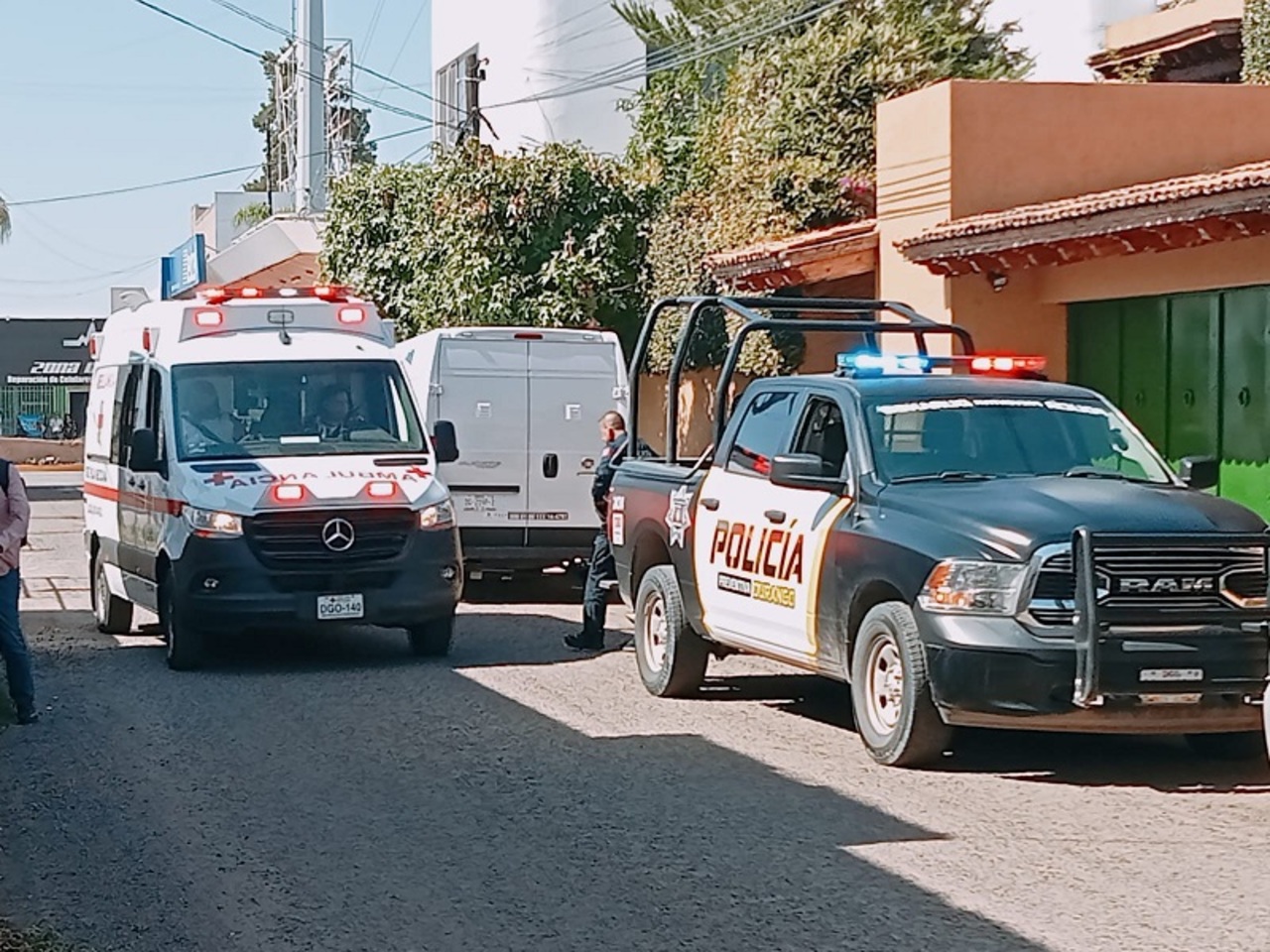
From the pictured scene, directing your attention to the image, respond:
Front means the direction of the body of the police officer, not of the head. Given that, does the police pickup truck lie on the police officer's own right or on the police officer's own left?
on the police officer's own left

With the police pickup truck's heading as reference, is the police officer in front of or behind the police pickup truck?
behind

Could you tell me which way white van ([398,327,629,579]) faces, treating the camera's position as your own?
facing away from the viewer

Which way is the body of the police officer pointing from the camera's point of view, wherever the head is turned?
to the viewer's left

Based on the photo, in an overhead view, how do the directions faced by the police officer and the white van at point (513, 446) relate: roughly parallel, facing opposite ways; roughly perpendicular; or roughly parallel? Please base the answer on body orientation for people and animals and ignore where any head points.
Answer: roughly perpendicular

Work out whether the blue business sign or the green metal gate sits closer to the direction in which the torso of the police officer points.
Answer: the blue business sign

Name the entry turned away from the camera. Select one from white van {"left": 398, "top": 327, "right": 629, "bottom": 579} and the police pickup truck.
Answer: the white van

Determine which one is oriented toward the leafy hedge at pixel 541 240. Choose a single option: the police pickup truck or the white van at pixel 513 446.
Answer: the white van
